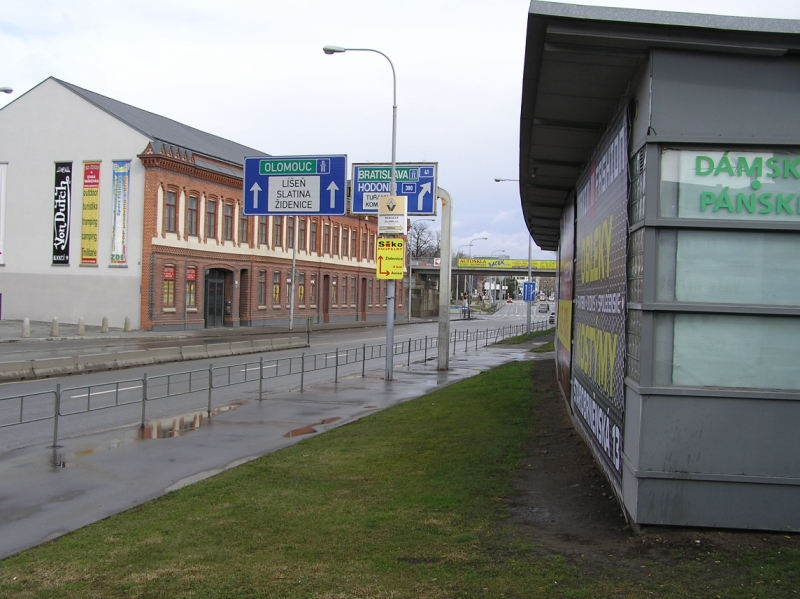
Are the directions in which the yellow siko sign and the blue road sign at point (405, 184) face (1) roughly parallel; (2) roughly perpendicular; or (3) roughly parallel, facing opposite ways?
roughly parallel

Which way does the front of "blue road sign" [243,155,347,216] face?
toward the camera

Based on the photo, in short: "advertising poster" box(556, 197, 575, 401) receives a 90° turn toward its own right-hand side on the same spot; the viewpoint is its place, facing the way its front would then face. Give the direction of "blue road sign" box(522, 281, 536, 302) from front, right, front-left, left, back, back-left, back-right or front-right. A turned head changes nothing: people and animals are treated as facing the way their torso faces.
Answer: front

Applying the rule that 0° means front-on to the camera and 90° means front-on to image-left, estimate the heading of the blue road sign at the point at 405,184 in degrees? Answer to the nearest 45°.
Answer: approximately 0°

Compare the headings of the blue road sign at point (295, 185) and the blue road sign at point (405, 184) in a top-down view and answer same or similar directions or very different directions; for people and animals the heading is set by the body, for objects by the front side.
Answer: same or similar directions

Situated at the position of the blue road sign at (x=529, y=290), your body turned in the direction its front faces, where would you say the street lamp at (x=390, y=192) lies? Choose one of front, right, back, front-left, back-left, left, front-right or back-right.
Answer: front

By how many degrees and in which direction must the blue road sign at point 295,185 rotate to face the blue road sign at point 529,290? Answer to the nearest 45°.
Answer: approximately 135° to its left

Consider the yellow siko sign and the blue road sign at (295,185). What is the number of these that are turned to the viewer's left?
0

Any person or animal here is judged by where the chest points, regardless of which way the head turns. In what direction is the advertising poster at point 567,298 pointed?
to the viewer's left

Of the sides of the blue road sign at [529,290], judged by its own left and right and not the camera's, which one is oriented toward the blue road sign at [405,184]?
front
